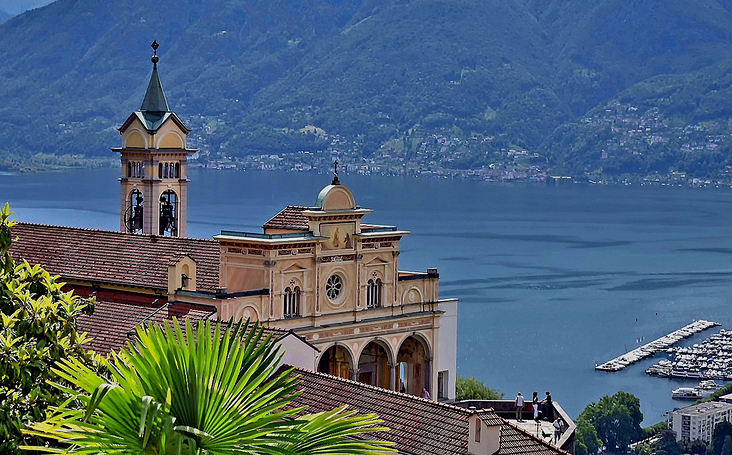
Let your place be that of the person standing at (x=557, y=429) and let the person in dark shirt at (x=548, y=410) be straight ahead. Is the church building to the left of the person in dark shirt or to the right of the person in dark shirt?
left

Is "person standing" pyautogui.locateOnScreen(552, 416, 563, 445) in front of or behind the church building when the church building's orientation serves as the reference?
in front

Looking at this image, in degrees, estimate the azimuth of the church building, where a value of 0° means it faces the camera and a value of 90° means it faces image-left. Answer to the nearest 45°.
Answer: approximately 315°
